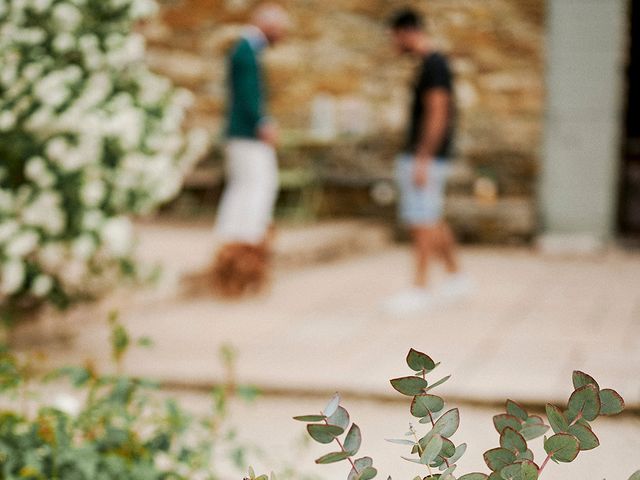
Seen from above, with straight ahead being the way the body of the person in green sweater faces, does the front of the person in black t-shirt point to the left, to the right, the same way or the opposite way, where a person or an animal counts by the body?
the opposite way

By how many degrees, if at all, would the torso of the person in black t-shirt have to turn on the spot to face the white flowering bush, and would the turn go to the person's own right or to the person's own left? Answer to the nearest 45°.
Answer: approximately 45° to the person's own left

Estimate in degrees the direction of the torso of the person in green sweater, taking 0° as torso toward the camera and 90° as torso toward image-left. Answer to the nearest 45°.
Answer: approximately 270°

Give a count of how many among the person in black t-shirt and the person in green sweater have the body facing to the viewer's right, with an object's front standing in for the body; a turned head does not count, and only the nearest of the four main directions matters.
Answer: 1

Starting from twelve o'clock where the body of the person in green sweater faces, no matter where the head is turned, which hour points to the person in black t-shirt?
The person in black t-shirt is roughly at 1 o'clock from the person in green sweater.

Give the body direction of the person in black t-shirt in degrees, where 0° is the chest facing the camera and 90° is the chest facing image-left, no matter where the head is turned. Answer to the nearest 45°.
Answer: approximately 90°

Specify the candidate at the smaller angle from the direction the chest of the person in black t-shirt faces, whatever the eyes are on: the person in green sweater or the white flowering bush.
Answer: the person in green sweater

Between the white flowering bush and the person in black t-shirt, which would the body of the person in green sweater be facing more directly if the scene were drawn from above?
the person in black t-shirt
